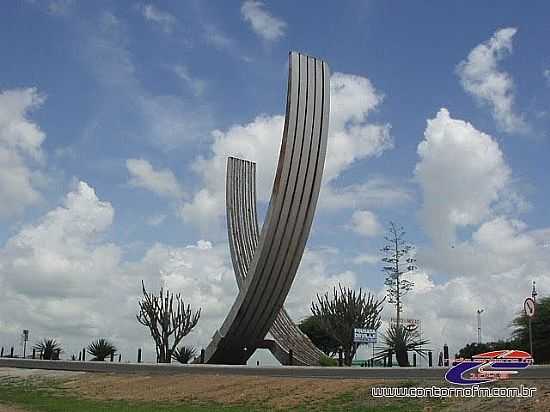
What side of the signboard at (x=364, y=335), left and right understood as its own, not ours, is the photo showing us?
front

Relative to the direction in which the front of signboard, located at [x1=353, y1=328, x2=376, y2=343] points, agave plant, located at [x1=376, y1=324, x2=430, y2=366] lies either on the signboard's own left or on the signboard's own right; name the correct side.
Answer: on the signboard's own left

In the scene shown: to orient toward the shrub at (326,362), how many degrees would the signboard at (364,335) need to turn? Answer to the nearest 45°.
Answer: approximately 45° to its right

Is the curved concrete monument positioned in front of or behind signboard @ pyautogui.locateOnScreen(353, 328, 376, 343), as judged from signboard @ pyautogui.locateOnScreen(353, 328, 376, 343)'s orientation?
in front

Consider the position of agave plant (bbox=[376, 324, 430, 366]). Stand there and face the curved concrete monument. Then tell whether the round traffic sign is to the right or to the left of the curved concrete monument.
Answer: left
